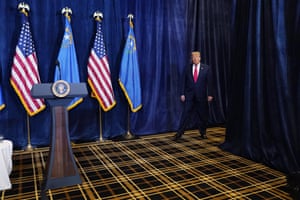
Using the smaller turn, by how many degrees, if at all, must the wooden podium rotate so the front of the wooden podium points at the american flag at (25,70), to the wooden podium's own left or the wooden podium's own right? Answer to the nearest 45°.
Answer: approximately 180°

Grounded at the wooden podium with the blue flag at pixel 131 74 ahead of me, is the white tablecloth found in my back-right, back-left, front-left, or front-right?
back-left

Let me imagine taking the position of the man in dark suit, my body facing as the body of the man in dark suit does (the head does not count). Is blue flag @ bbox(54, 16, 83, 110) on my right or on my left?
on my right

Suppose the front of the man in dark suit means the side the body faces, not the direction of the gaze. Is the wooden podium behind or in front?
in front

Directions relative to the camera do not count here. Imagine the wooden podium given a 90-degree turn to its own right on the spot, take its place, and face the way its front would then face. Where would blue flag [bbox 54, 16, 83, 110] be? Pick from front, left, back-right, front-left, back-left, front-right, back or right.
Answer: right

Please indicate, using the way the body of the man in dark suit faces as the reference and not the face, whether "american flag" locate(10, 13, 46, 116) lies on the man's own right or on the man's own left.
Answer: on the man's own right

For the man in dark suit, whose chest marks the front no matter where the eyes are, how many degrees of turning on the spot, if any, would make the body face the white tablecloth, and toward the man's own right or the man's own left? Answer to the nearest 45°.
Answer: approximately 45° to the man's own right

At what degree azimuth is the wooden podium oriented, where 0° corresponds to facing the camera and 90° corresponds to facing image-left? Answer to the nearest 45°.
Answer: approximately 0°

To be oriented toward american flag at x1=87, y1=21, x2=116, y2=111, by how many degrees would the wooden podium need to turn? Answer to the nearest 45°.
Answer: approximately 180°

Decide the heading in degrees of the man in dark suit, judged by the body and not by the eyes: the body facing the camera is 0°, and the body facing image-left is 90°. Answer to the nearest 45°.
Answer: approximately 0°

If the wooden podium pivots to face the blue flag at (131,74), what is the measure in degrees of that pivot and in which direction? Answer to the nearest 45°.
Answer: approximately 135° to its left

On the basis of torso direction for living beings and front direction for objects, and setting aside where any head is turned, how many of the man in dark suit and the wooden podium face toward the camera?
2
